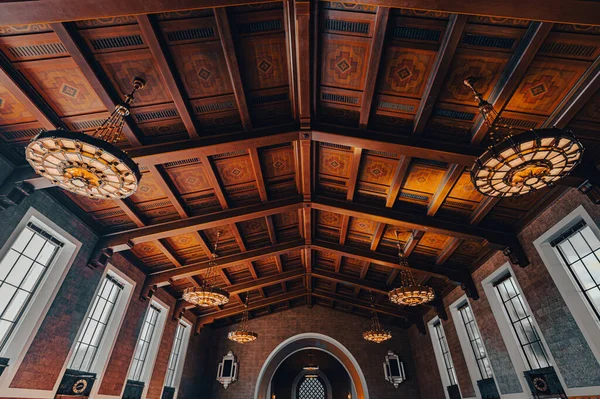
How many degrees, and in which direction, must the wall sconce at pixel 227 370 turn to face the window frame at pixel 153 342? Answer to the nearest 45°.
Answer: approximately 45° to its right

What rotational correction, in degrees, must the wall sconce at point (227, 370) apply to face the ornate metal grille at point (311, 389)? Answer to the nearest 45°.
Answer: approximately 135° to its left

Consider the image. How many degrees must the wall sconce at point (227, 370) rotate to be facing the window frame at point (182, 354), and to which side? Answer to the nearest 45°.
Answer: approximately 45° to its right

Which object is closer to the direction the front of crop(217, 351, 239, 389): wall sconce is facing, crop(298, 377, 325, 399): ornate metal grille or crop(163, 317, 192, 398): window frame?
the window frame

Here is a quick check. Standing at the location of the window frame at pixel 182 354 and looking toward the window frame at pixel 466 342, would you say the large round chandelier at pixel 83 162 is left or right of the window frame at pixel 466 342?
right

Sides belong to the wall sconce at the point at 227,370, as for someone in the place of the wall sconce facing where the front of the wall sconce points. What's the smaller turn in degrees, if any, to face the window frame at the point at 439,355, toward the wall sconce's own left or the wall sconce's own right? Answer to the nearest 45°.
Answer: approximately 45° to the wall sconce's own left

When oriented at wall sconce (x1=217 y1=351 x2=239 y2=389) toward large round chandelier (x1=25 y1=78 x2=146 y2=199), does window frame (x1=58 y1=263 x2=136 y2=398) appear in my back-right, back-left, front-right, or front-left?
front-right

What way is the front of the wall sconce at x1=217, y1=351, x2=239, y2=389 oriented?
toward the camera

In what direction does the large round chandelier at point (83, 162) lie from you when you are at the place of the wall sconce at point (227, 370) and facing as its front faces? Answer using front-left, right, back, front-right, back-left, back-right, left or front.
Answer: front

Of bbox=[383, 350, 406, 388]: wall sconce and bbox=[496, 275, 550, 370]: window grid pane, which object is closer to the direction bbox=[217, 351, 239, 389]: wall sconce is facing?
the window grid pane

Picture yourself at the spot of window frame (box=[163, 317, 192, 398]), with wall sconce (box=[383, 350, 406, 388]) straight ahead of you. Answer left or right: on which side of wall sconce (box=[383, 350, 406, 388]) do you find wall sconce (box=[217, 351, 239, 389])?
left

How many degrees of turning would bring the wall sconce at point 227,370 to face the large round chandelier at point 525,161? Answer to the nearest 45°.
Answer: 0° — it already faces it

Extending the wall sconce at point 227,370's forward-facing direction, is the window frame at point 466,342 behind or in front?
in front
